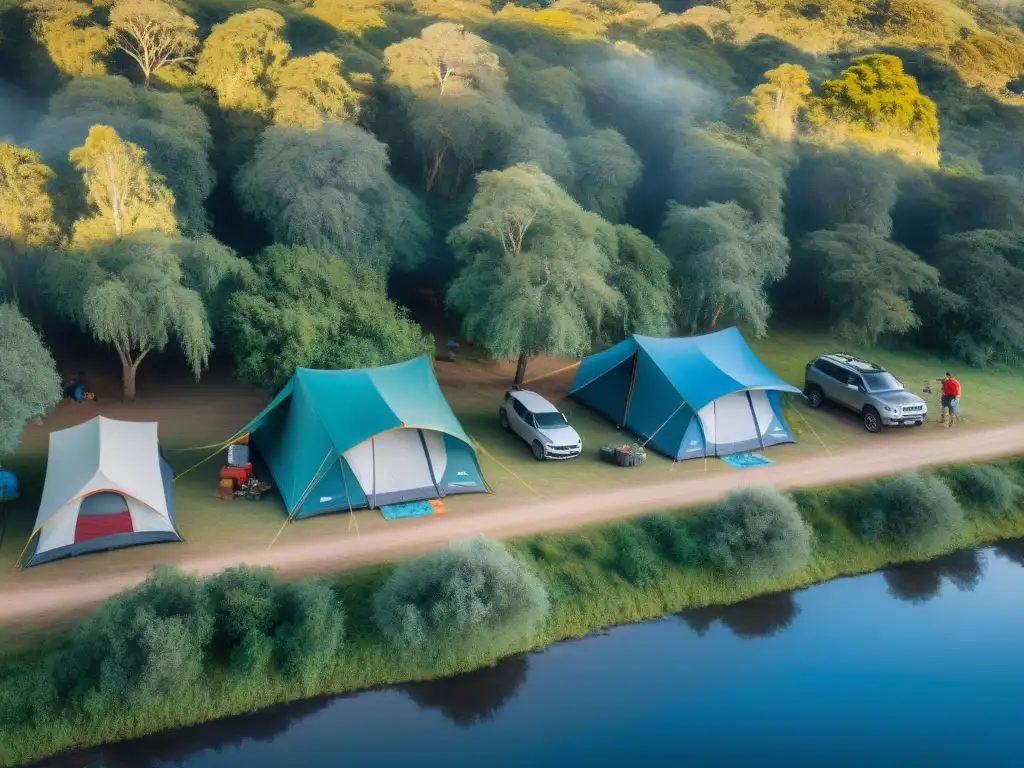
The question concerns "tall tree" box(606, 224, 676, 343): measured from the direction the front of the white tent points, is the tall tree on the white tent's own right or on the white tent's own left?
on the white tent's own left

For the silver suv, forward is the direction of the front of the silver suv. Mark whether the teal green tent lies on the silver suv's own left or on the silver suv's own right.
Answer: on the silver suv's own right

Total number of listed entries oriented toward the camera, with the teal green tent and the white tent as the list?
2

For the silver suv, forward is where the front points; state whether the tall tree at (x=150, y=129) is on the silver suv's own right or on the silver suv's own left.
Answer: on the silver suv's own right

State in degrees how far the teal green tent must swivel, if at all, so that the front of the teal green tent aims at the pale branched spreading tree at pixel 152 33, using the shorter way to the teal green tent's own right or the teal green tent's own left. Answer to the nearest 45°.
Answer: approximately 135° to the teal green tent's own right

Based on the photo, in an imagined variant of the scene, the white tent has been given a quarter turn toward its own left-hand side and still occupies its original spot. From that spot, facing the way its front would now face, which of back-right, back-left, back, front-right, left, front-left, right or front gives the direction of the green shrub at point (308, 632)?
front-right

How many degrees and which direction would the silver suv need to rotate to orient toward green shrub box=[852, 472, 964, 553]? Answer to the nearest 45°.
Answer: approximately 45° to its right

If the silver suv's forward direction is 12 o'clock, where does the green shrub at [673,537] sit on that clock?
The green shrub is roughly at 2 o'clock from the silver suv.

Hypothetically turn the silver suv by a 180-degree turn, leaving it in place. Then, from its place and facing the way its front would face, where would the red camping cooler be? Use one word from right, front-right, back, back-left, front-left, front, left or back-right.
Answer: left
